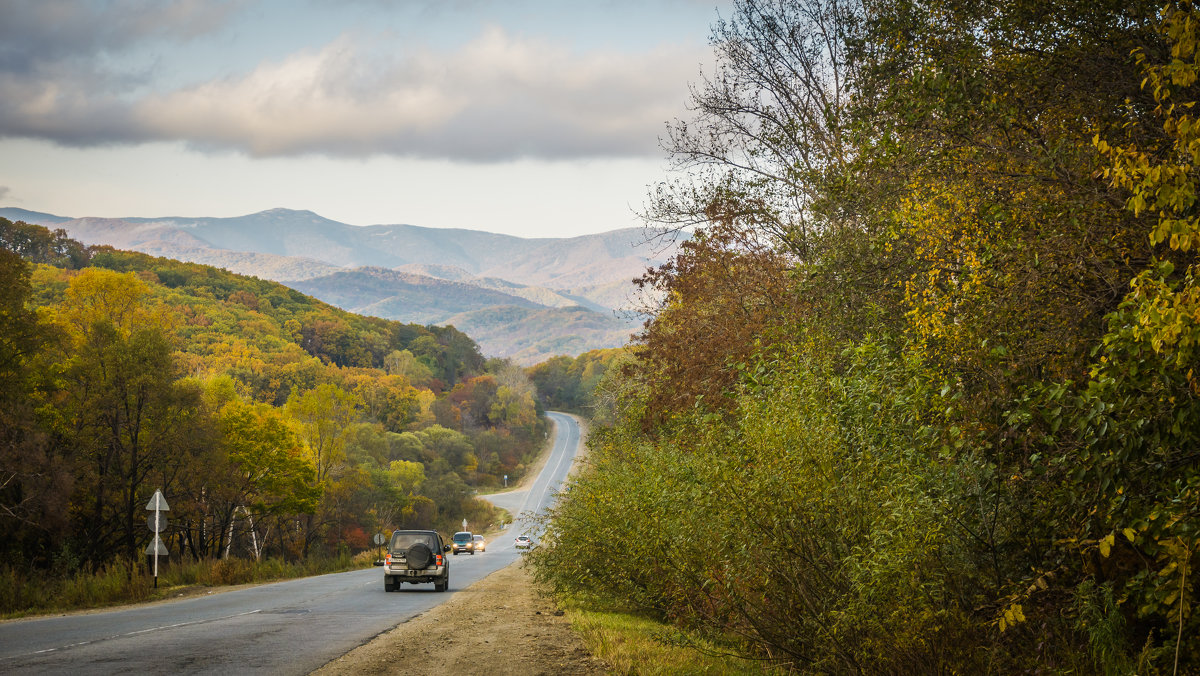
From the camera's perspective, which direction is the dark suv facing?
away from the camera
